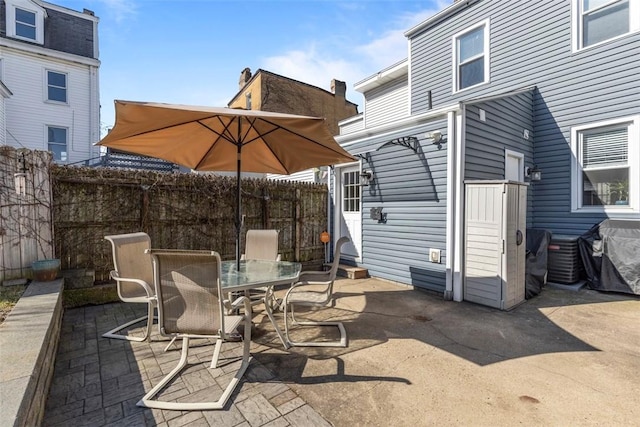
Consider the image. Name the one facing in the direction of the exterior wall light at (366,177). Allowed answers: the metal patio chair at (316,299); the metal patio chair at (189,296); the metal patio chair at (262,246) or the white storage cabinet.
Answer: the metal patio chair at (189,296)

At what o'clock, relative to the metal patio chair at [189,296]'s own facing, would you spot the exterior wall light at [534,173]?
The exterior wall light is roughly at 1 o'clock from the metal patio chair.

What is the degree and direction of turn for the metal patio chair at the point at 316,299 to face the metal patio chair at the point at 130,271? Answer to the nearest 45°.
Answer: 0° — it already faces it

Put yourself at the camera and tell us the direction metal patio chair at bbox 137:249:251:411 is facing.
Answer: facing away from the viewer and to the right of the viewer

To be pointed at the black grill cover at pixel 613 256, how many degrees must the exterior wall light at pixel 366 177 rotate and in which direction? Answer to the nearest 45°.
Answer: approximately 135° to its left

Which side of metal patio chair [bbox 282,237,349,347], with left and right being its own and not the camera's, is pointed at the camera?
left

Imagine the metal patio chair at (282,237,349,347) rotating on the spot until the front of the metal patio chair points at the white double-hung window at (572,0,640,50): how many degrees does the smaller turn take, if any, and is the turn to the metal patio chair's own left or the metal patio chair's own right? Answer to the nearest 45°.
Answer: approximately 135° to the metal patio chair's own right

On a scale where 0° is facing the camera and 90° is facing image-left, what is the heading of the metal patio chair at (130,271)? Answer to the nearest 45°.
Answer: approximately 315°

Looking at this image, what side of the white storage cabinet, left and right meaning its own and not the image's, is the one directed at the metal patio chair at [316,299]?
right

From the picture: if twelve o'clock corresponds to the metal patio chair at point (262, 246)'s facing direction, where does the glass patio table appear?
The glass patio table is roughly at 12 o'clock from the metal patio chair.

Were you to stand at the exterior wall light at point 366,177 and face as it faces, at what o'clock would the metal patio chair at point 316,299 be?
The metal patio chair is roughly at 11 o'clock from the exterior wall light.

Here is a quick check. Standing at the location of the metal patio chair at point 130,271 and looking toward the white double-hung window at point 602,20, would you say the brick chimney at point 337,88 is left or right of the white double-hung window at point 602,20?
left

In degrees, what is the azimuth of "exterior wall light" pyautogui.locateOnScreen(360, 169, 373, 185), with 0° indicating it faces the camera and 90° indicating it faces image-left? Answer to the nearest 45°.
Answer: approximately 45°

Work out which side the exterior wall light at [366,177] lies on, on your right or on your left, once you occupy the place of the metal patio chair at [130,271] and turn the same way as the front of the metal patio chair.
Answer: on your left
